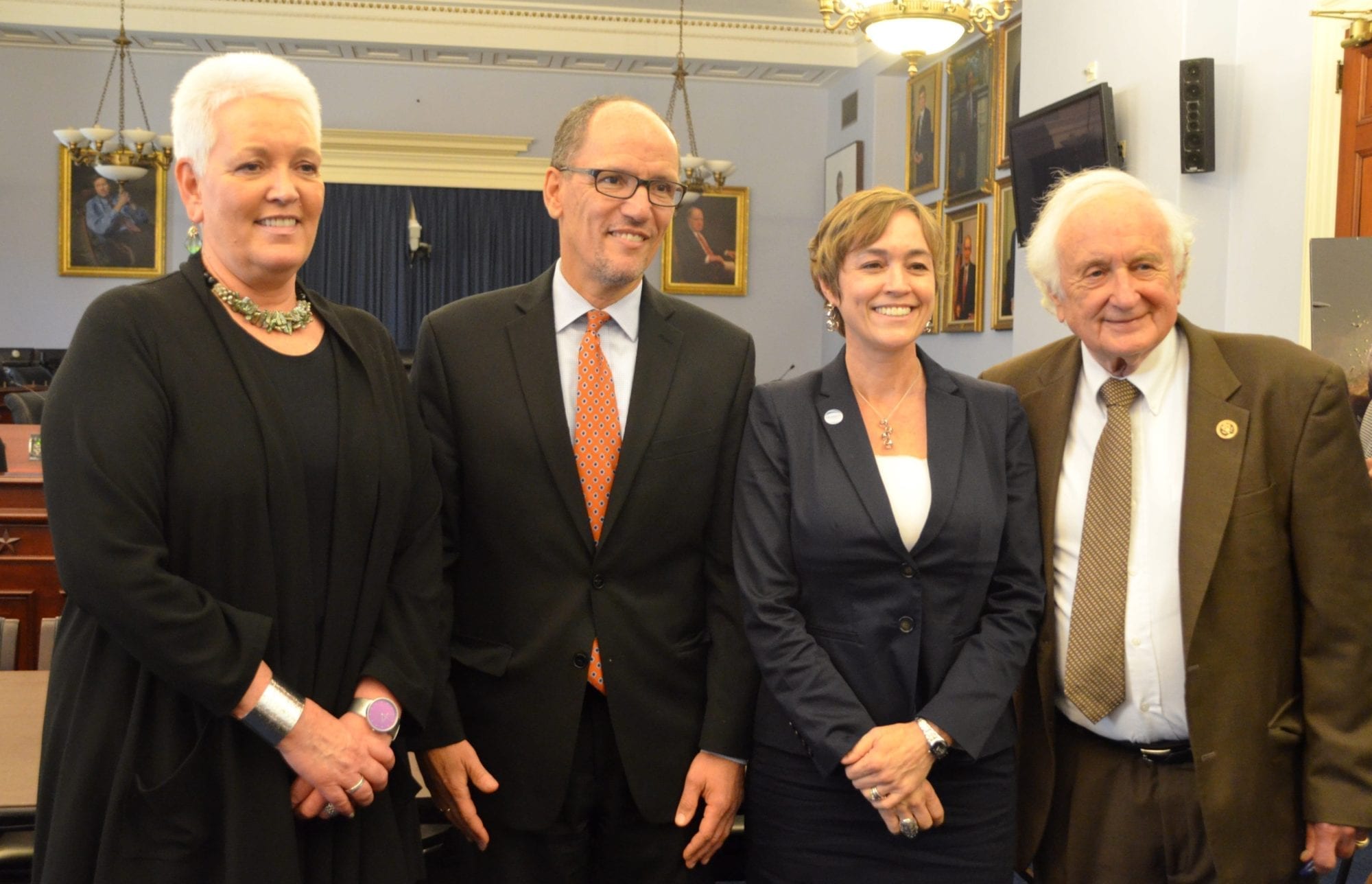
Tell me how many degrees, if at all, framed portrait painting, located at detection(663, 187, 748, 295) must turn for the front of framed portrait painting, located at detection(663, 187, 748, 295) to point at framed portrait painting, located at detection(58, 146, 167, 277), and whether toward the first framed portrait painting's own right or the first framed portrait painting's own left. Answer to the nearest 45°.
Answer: approximately 90° to the first framed portrait painting's own right

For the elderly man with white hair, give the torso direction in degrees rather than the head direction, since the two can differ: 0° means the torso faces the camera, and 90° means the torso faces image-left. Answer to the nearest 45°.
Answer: approximately 45°

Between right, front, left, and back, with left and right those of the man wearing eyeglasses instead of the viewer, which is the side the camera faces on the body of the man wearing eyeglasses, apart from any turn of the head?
front

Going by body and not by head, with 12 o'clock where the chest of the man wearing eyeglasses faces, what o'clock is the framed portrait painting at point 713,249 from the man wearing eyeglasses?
The framed portrait painting is roughly at 6 o'clock from the man wearing eyeglasses.

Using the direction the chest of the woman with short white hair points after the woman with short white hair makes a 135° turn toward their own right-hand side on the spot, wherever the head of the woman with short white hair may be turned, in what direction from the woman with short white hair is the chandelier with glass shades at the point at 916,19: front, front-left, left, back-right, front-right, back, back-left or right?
back-right

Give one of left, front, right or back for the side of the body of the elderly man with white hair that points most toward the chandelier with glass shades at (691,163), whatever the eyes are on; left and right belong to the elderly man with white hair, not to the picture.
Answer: right

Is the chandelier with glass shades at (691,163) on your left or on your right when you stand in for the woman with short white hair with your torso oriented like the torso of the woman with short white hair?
on your left

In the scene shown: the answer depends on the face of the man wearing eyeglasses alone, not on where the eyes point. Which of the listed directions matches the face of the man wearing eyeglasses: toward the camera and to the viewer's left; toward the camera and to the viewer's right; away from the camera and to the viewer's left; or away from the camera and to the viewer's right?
toward the camera and to the viewer's right

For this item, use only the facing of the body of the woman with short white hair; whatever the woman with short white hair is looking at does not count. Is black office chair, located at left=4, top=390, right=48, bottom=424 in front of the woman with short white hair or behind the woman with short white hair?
behind

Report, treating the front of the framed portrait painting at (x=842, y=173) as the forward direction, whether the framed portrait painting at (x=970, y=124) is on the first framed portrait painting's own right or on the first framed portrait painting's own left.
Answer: on the first framed portrait painting's own left

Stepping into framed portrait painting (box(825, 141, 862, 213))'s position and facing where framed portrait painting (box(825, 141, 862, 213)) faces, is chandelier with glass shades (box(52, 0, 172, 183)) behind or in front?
in front

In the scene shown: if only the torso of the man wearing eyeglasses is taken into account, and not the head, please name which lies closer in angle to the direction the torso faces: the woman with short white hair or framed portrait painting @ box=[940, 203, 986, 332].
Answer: the woman with short white hair

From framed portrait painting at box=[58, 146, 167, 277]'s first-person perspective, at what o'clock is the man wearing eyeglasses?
The man wearing eyeglasses is roughly at 12 o'clock from the framed portrait painting.
